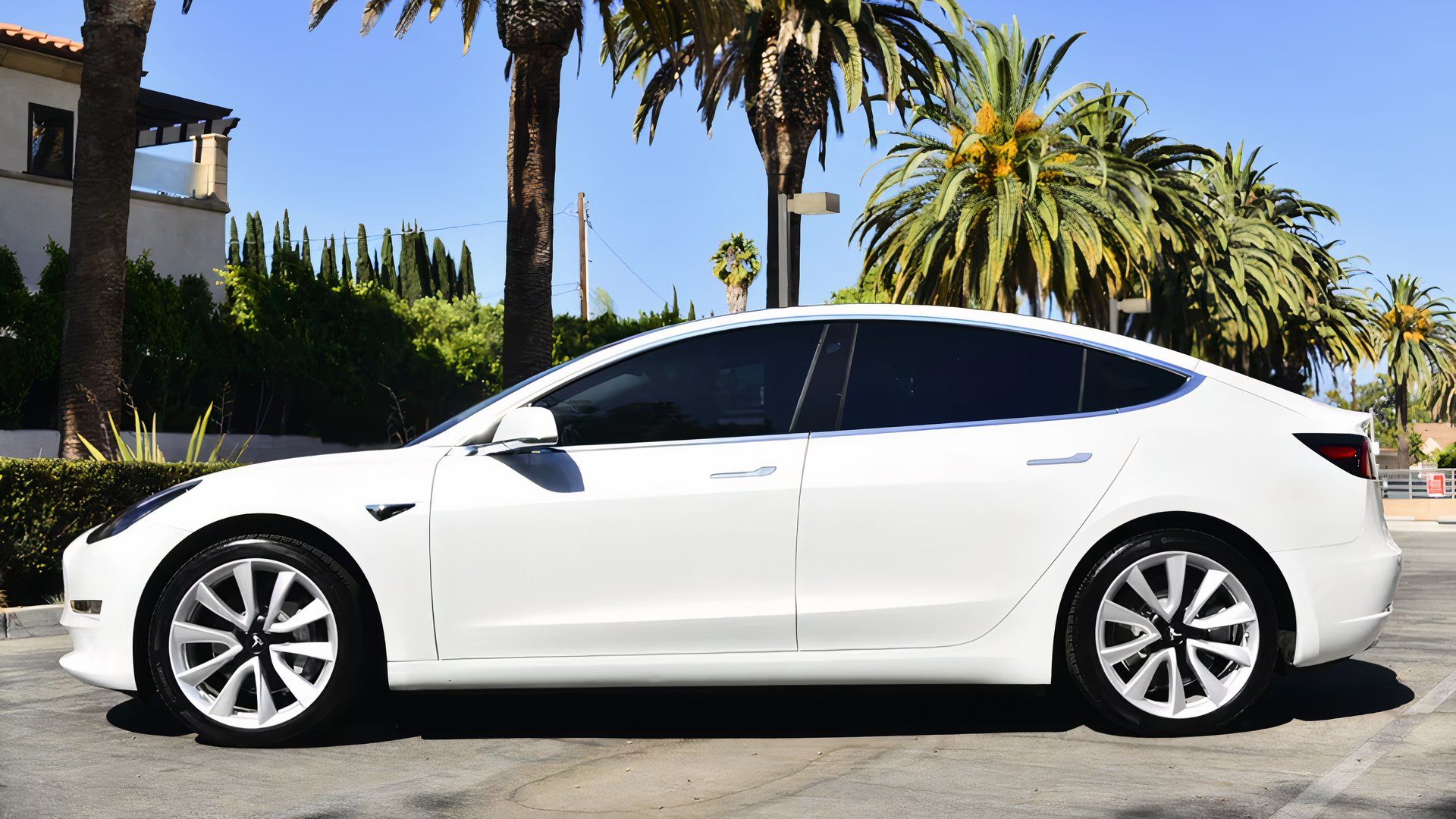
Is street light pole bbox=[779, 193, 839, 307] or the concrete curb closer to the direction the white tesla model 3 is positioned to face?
the concrete curb

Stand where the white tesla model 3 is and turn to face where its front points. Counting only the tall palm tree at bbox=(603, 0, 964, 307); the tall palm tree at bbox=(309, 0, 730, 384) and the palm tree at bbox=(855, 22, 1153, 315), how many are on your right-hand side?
3

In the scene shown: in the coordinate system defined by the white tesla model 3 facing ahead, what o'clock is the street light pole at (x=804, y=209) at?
The street light pole is roughly at 3 o'clock from the white tesla model 3.

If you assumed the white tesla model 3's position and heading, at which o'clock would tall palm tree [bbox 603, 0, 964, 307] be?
The tall palm tree is roughly at 3 o'clock from the white tesla model 3.

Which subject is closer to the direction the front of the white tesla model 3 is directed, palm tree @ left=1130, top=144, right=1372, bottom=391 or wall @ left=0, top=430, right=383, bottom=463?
the wall

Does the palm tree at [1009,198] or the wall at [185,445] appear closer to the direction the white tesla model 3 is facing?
the wall

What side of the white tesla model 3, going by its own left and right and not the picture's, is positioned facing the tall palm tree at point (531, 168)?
right

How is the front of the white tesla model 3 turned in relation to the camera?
facing to the left of the viewer

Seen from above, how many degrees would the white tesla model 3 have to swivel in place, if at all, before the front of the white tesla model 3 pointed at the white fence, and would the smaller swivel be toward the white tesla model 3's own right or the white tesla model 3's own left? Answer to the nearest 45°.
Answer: approximately 135° to the white tesla model 3's own right

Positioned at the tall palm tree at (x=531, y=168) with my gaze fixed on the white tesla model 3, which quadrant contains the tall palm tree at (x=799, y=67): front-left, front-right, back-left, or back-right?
back-left
